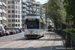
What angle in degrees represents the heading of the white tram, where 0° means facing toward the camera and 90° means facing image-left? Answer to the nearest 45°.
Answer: approximately 0°
